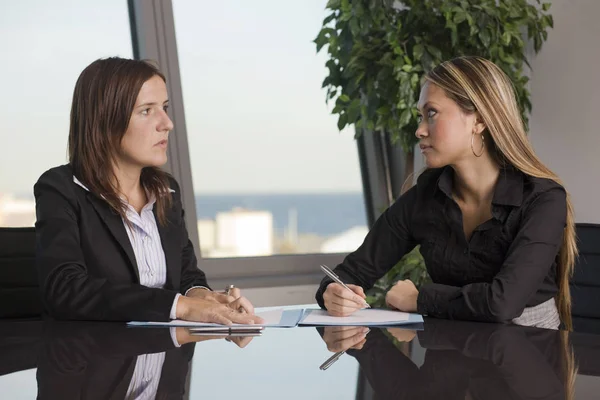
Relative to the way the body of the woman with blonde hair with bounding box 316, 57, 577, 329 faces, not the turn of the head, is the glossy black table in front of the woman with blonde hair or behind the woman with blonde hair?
in front

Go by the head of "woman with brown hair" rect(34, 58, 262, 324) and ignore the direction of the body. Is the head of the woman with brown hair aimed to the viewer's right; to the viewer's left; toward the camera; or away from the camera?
to the viewer's right

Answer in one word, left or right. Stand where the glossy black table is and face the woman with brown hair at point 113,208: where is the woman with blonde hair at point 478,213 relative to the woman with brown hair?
right

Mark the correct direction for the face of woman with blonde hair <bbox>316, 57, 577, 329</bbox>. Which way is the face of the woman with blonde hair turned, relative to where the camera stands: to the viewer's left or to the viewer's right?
to the viewer's left

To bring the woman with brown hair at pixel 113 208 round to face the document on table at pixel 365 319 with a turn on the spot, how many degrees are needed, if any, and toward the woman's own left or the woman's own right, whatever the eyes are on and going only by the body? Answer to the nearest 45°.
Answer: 0° — they already face it

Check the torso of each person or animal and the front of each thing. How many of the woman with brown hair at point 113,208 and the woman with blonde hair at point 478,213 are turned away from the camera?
0

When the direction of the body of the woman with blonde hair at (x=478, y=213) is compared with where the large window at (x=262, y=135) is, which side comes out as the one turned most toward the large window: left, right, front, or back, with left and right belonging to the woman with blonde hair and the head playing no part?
right

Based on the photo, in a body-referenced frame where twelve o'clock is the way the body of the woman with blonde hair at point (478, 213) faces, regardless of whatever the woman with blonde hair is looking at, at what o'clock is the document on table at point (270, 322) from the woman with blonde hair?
The document on table is roughly at 12 o'clock from the woman with blonde hair.

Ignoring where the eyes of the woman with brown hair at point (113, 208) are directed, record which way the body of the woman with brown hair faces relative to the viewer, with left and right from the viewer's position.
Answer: facing the viewer and to the right of the viewer

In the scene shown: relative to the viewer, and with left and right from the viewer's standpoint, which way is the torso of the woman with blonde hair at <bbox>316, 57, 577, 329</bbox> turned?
facing the viewer and to the left of the viewer
